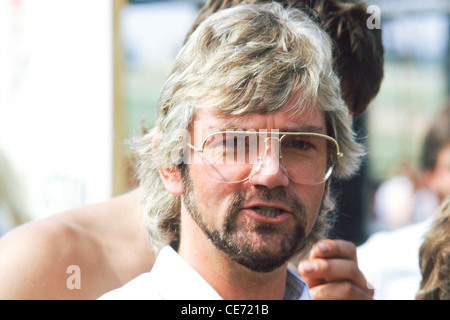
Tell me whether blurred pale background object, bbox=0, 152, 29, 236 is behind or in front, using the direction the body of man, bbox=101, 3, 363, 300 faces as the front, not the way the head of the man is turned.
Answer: behind
